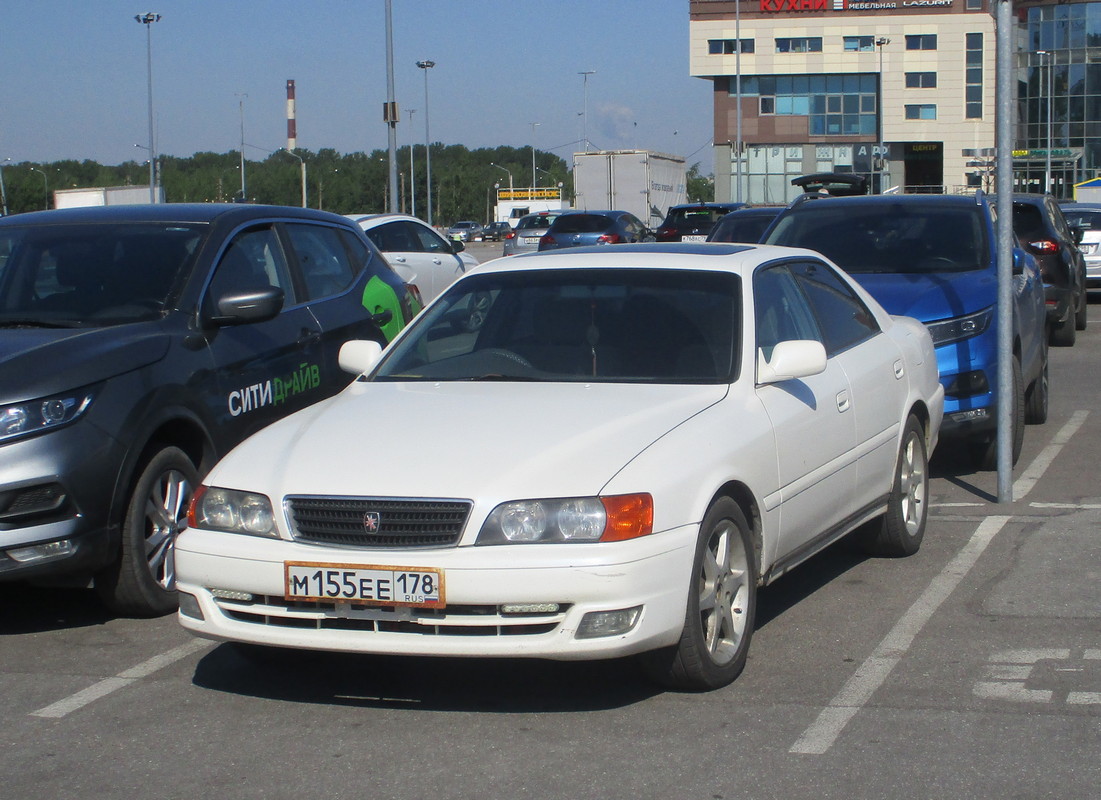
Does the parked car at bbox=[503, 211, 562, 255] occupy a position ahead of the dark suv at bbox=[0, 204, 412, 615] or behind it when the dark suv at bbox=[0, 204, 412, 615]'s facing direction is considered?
behind

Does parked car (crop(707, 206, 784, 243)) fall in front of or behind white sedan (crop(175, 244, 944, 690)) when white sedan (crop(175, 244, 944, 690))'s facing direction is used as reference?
behind

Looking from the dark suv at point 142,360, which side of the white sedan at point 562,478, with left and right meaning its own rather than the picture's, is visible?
right

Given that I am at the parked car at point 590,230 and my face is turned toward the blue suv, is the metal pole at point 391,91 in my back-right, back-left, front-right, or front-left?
back-right

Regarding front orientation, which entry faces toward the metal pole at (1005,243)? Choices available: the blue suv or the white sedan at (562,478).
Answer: the blue suv

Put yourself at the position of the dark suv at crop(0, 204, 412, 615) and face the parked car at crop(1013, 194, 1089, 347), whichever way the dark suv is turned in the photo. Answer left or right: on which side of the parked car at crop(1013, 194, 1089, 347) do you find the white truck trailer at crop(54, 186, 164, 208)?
left

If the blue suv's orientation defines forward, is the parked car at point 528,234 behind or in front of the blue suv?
behind

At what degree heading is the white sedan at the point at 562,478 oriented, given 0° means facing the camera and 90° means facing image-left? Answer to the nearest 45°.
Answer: approximately 45°

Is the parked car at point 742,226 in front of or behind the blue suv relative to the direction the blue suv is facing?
behind

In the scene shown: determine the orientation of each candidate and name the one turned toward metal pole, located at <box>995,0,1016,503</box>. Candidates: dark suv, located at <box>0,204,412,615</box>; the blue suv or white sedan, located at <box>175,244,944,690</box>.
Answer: the blue suv

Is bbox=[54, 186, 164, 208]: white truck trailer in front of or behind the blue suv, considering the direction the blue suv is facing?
behind
